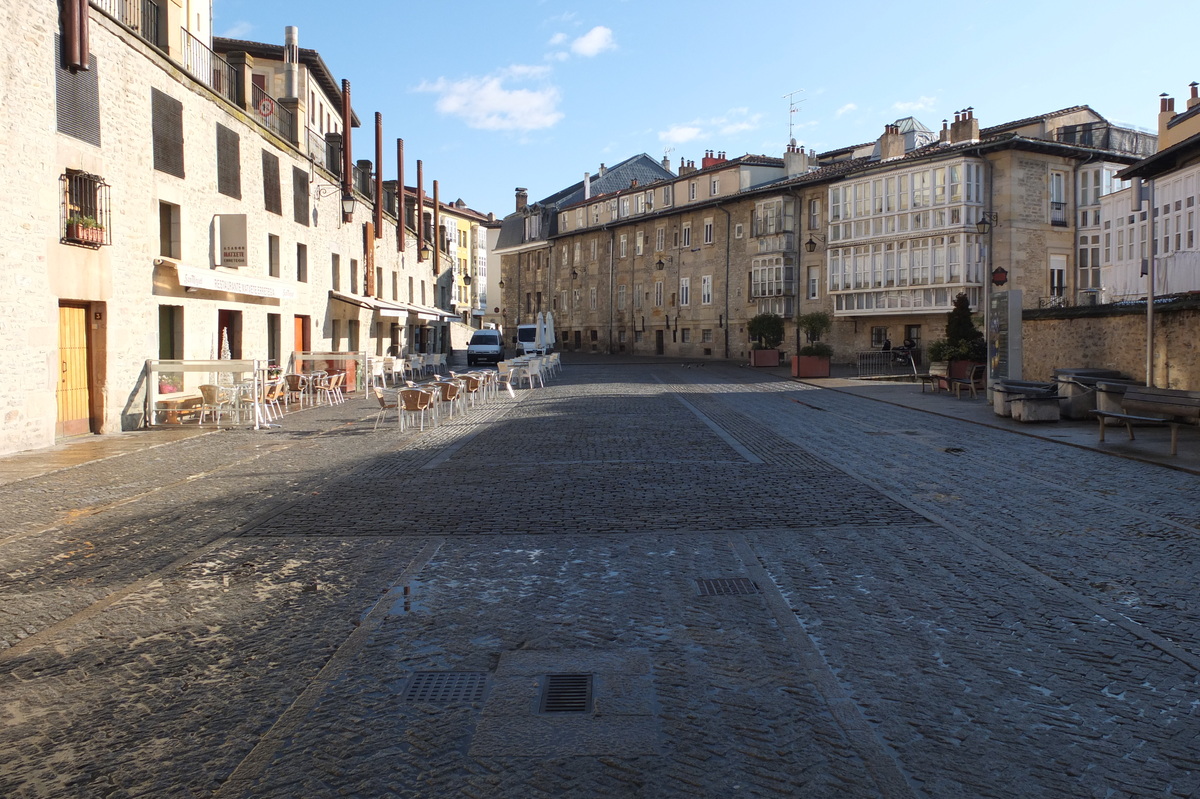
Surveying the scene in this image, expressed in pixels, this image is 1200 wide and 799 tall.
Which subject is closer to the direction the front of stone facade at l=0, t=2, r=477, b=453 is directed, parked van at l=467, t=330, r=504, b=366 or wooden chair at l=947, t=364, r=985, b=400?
the wooden chair

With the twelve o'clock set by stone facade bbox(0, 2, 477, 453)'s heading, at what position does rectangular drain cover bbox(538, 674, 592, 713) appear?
The rectangular drain cover is roughly at 1 o'clock from the stone facade.

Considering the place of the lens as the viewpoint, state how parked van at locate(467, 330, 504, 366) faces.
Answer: facing the viewer

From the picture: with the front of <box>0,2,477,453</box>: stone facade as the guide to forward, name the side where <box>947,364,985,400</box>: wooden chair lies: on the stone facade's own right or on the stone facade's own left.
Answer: on the stone facade's own left

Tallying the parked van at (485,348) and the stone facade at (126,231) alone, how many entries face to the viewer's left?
0

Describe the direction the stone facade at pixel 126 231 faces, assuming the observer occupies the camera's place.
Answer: facing the viewer and to the right of the viewer

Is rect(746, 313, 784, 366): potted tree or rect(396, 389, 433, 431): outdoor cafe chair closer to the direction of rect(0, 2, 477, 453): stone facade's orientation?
the outdoor cafe chair

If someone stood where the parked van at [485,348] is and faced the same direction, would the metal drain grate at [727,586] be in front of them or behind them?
in front
